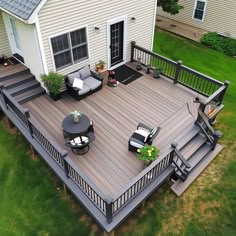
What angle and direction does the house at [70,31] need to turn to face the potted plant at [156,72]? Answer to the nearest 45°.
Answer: approximately 45° to its left

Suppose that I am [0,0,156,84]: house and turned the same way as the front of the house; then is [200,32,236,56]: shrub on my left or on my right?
on my left

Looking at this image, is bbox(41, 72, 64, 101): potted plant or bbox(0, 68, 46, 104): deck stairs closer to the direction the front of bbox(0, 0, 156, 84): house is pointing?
the potted plant

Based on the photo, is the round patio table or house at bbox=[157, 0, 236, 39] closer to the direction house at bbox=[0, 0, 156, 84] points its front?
the round patio table

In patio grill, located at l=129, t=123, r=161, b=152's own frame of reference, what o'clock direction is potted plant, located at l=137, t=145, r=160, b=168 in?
The potted plant is roughly at 10 o'clock from the patio grill.

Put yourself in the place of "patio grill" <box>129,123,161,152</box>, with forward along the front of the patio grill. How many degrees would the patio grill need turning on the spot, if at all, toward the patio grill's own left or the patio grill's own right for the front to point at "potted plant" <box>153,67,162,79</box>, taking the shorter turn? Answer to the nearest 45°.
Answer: approximately 135° to the patio grill's own right
